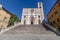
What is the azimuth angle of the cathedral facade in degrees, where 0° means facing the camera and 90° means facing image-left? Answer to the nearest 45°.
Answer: approximately 0°

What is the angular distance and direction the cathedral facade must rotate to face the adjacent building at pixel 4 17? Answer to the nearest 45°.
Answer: approximately 45° to its right
